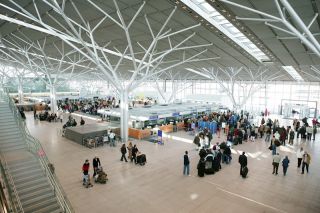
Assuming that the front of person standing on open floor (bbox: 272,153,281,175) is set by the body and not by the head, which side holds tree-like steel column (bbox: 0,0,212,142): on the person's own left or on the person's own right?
on the person's own left

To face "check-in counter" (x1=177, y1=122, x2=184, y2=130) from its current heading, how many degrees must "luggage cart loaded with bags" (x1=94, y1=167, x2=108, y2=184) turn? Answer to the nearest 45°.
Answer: approximately 90° to its left

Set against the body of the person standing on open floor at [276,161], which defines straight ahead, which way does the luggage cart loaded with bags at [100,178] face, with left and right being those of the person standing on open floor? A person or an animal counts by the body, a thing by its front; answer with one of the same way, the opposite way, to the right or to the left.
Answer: to the right

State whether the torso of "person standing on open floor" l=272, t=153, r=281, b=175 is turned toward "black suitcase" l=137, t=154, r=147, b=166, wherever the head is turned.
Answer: no

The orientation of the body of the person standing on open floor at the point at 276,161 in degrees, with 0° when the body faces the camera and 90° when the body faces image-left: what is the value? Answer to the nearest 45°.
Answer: approximately 180°

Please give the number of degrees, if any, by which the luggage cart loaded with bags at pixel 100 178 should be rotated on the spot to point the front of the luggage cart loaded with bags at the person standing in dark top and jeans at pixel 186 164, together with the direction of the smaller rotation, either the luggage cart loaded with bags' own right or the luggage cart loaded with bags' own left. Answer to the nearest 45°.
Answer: approximately 45° to the luggage cart loaded with bags' own left

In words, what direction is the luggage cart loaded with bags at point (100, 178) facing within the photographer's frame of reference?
facing the viewer and to the right of the viewer

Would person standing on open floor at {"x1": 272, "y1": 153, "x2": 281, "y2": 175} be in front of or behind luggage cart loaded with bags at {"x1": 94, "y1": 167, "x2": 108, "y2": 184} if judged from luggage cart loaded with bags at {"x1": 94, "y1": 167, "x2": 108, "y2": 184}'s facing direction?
in front

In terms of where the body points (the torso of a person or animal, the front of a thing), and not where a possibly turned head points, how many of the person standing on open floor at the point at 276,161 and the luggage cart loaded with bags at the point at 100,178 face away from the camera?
1

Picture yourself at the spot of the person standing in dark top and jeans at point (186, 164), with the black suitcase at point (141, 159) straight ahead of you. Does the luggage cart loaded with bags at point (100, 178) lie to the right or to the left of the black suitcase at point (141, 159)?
left

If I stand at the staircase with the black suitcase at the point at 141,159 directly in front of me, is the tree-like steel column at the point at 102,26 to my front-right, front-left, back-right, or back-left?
front-left

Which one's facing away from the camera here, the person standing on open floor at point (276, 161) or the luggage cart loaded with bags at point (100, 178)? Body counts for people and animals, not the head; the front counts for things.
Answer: the person standing on open floor

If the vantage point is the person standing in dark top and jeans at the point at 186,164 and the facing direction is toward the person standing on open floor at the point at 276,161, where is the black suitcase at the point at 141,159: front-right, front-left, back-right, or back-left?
back-left

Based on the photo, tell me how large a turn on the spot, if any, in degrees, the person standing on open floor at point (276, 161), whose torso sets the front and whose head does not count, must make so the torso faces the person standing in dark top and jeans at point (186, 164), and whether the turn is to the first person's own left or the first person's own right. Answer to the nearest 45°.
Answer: approximately 135° to the first person's own left

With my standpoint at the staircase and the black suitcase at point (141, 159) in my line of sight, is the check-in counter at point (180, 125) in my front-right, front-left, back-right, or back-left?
front-left

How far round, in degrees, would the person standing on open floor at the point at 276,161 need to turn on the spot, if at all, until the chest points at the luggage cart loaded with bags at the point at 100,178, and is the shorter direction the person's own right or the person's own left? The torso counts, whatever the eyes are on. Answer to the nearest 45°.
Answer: approximately 135° to the person's own left
